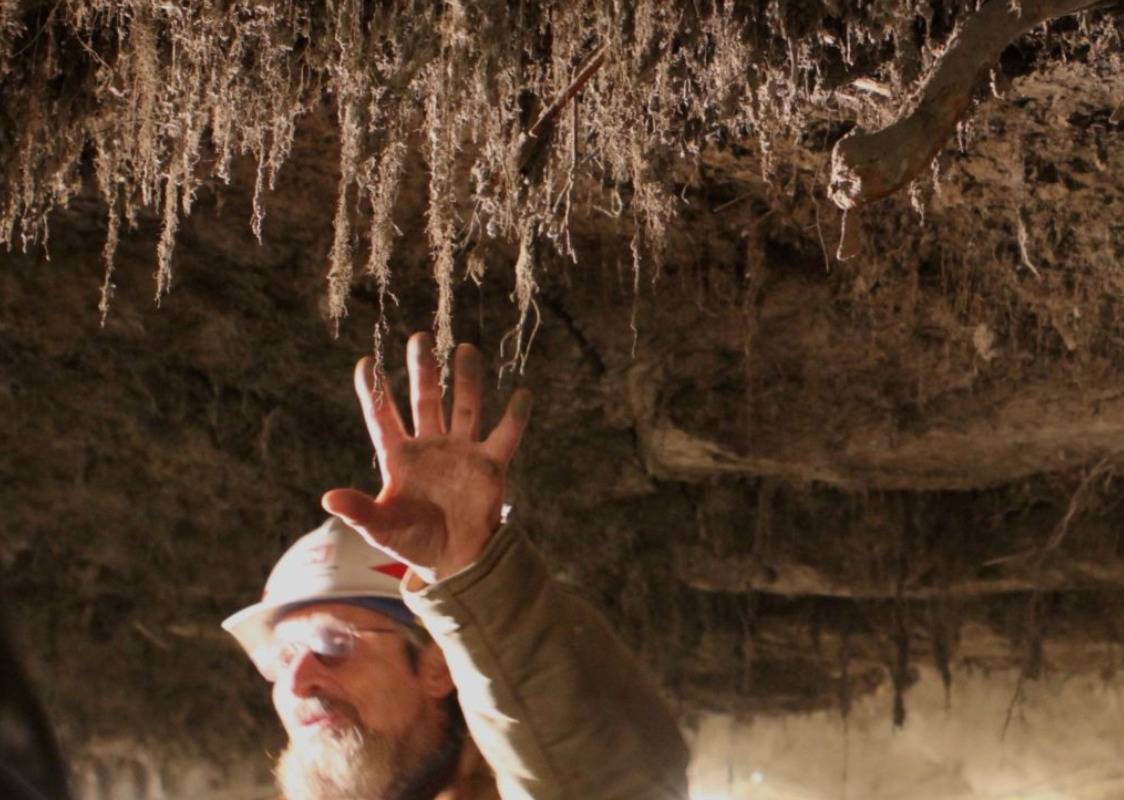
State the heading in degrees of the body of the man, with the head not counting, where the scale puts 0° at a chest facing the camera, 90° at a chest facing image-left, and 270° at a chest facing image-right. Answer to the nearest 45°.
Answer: approximately 45°

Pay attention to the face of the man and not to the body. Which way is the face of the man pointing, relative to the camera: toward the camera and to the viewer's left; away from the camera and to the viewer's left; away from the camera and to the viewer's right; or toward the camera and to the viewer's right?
toward the camera and to the viewer's left
